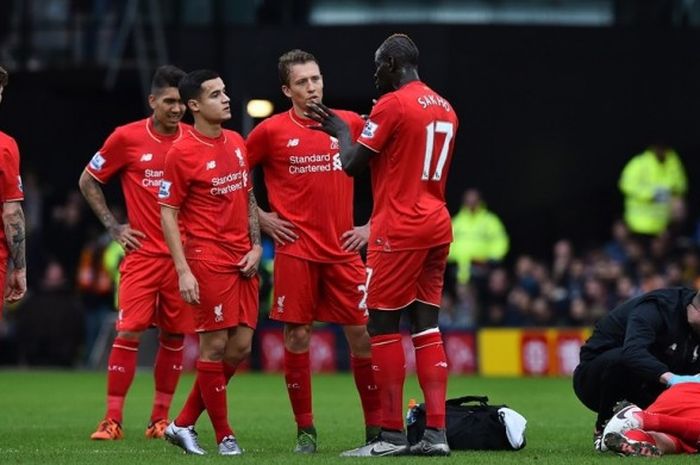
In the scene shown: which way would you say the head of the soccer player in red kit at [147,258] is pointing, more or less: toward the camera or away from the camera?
toward the camera

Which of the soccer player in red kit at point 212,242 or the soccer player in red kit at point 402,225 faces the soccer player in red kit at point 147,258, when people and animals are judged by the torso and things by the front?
the soccer player in red kit at point 402,225

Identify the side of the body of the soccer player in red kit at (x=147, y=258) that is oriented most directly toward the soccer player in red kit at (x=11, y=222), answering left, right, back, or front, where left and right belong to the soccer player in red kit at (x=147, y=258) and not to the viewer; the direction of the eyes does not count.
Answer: right

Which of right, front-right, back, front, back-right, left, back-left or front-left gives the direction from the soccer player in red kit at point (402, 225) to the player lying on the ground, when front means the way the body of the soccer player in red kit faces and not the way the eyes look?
back-right

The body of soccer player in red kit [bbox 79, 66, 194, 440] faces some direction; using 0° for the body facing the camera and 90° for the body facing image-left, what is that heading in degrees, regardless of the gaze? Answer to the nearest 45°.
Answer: approximately 315°

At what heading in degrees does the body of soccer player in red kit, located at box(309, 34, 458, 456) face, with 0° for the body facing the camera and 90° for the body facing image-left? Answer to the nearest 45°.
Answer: approximately 135°

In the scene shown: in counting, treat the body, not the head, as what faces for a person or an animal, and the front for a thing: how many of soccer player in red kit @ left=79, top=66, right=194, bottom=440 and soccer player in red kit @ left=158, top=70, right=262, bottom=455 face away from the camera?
0

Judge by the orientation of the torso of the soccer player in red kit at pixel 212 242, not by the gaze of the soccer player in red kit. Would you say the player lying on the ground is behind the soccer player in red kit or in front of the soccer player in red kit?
in front

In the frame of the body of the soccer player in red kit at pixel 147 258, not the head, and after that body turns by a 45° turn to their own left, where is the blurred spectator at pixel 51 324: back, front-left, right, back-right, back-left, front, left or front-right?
left

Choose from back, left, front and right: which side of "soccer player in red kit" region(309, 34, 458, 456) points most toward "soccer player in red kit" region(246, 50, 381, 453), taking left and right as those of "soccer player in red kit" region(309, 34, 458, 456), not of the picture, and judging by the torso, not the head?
front

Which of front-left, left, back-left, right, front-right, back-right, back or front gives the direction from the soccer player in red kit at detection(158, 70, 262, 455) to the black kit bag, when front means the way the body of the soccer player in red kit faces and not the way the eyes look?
front-left

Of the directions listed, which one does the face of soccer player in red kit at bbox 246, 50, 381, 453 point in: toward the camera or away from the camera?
toward the camera

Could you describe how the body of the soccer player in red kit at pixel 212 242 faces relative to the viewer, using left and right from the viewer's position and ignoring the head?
facing the viewer and to the right of the viewer
